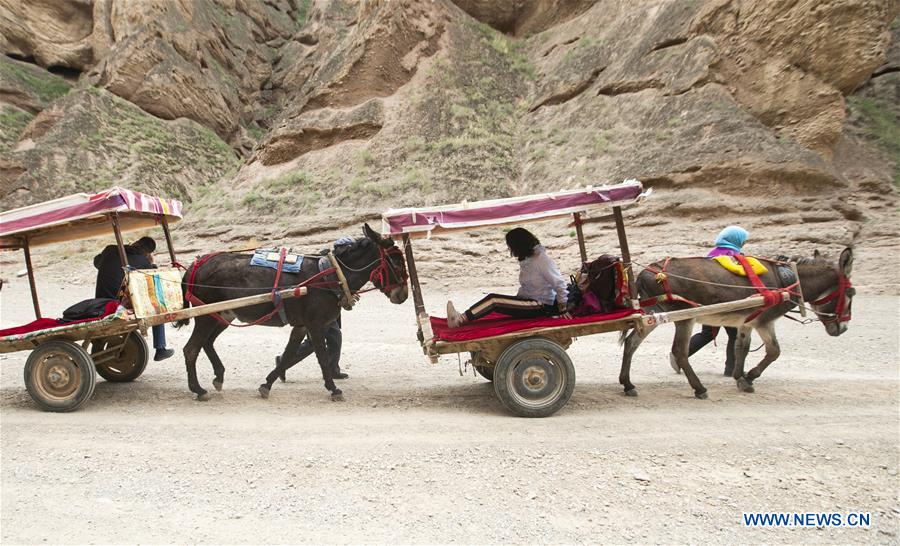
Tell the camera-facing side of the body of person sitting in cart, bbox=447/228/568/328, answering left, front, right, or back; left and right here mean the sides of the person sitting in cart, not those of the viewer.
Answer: left

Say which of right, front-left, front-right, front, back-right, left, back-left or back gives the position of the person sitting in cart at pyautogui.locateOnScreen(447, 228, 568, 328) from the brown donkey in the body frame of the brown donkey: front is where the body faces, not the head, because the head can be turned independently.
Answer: back-right

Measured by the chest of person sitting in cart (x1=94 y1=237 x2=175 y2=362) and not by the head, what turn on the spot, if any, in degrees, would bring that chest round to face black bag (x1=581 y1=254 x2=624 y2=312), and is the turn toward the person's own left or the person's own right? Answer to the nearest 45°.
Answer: approximately 45° to the person's own right

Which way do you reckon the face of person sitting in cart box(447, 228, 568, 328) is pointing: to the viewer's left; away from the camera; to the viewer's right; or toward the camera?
to the viewer's left

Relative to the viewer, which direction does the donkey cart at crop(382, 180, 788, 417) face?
to the viewer's right

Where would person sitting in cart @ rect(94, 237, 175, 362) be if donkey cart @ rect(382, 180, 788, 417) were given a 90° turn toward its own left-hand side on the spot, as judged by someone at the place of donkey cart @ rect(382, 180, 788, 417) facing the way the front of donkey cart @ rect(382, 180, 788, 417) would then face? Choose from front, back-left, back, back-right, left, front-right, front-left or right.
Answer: left

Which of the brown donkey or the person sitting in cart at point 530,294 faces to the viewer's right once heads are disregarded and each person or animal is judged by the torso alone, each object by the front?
the brown donkey

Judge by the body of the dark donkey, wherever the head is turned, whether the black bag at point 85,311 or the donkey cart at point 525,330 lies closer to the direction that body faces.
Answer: the donkey cart

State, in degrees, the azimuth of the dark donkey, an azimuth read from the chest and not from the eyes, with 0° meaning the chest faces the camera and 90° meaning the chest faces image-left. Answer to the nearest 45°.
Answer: approximately 270°

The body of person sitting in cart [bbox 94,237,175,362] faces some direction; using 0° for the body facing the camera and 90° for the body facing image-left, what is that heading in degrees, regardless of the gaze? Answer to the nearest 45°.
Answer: approximately 270°

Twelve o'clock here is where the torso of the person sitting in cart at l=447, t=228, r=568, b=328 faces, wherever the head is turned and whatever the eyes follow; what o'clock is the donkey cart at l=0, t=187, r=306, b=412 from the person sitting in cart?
The donkey cart is roughly at 12 o'clock from the person sitting in cart.

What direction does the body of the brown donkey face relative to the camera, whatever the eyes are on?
to the viewer's right

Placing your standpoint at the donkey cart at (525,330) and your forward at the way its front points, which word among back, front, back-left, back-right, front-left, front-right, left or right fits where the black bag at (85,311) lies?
back
